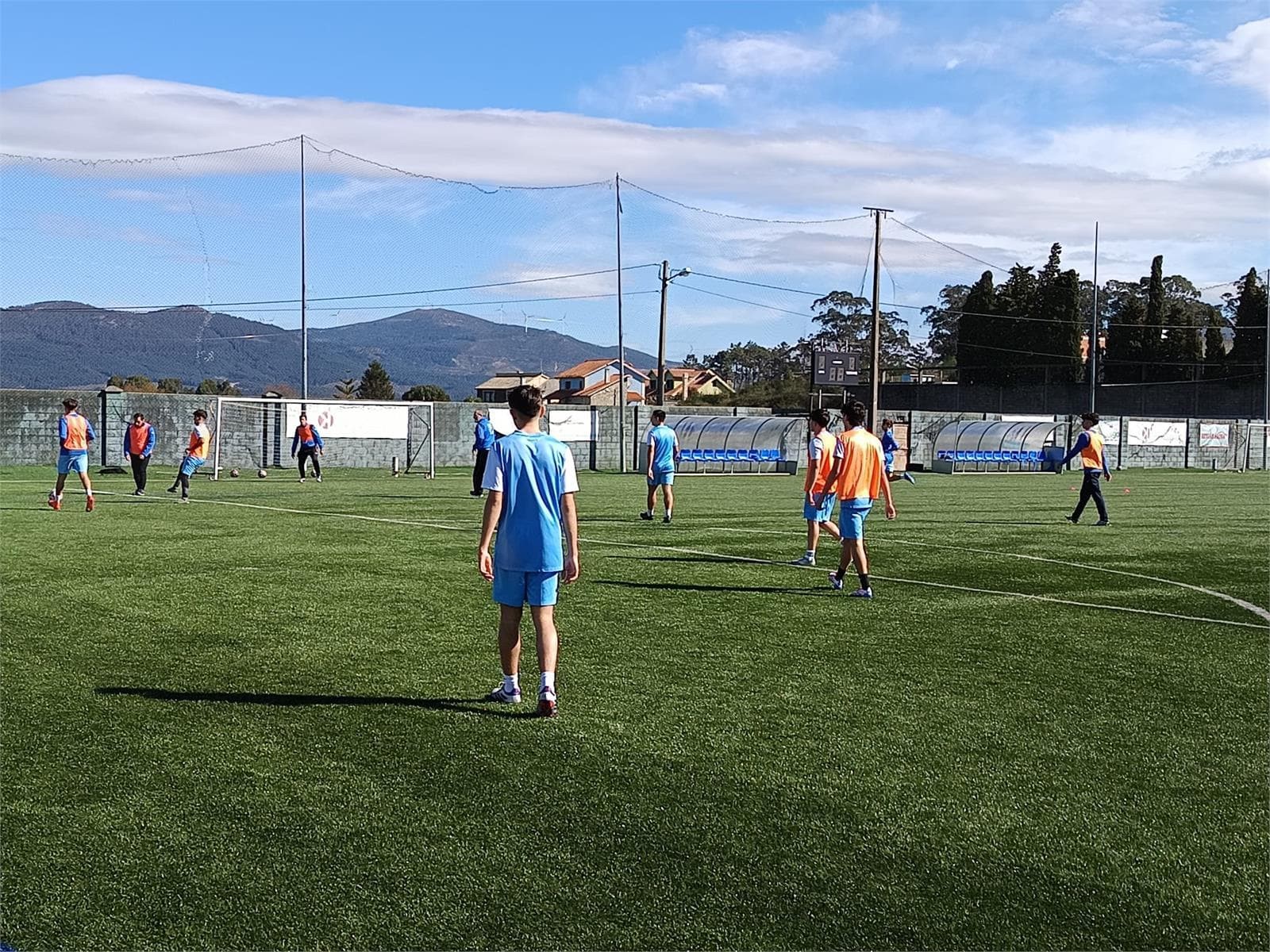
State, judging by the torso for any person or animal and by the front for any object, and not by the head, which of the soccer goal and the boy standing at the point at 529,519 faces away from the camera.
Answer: the boy standing

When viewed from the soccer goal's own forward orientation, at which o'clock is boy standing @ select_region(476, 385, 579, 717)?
The boy standing is roughly at 12 o'clock from the soccer goal.

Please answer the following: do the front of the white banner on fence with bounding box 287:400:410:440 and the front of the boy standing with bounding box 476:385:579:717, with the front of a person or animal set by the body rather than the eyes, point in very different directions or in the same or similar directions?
very different directions

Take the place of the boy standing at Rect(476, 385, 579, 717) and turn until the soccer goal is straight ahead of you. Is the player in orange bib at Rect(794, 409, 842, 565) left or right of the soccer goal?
right

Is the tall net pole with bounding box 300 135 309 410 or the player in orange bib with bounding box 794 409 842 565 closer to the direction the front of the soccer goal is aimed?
the player in orange bib

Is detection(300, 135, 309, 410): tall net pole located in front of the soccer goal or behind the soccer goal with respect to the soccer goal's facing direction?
behind

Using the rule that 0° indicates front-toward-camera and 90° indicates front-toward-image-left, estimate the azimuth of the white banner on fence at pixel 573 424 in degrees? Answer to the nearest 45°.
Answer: approximately 0°

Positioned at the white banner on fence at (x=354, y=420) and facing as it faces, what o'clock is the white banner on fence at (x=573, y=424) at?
the white banner on fence at (x=573, y=424) is roughly at 8 o'clock from the white banner on fence at (x=354, y=420).

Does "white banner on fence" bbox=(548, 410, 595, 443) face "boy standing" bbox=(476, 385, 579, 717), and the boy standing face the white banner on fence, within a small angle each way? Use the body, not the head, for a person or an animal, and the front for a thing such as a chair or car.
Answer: yes

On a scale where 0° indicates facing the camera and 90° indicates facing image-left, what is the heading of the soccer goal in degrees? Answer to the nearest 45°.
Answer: approximately 0°

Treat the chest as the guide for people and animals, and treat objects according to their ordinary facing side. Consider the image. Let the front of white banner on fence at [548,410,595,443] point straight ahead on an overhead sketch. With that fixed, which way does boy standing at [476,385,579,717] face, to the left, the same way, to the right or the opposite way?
the opposite way

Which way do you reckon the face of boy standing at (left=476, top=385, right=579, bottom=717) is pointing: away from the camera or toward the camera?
away from the camera
